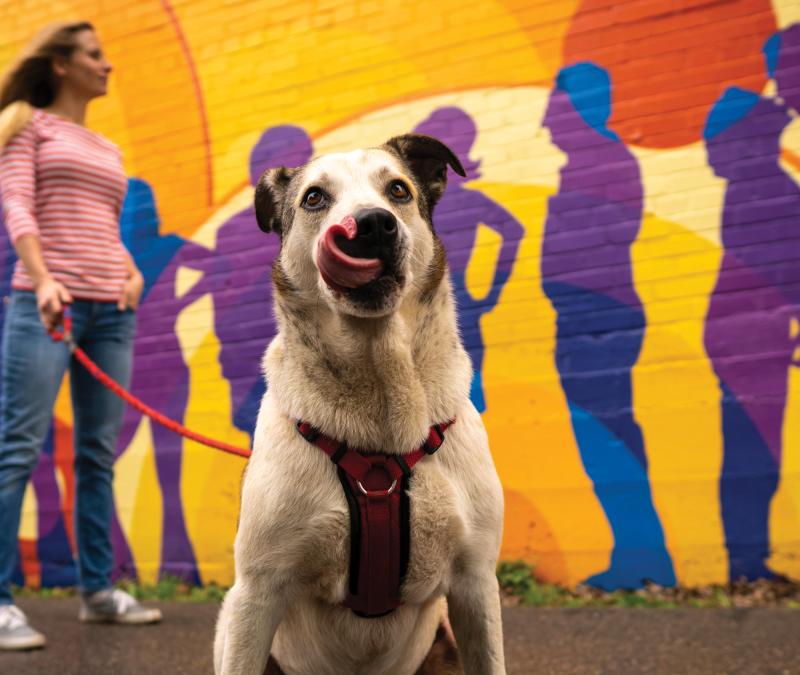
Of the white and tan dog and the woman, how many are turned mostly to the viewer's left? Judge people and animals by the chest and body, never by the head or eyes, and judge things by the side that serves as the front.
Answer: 0

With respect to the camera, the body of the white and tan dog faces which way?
toward the camera

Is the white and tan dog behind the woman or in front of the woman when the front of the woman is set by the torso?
in front

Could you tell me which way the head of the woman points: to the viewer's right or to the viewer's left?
to the viewer's right

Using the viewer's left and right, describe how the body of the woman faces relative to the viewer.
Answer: facing the viewer and to the right of the viewer

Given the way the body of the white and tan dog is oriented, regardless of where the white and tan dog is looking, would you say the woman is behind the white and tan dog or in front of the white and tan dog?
behind
